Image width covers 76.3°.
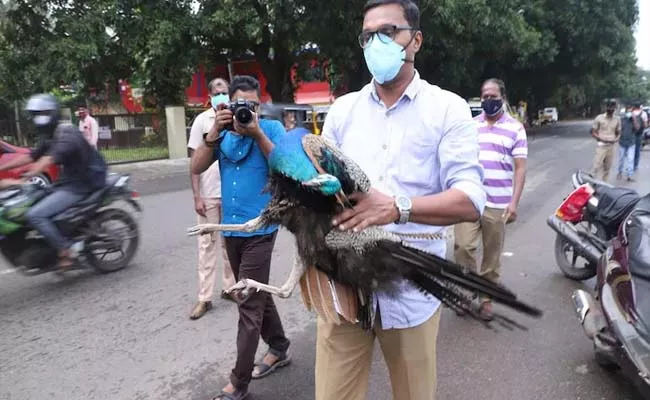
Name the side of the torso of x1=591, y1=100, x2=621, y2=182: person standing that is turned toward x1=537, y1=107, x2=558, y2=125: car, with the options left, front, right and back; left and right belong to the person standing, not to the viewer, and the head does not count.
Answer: back

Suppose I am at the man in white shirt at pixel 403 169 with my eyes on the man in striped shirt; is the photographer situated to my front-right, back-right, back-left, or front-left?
front-left

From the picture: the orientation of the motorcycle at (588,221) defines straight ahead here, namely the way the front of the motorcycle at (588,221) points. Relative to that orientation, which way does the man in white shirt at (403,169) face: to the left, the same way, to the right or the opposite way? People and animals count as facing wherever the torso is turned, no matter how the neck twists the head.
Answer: the opposite way

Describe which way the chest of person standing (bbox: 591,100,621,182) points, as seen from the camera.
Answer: toward the camera

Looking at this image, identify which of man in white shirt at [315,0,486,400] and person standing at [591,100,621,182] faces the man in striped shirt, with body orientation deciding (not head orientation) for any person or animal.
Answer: the person standing

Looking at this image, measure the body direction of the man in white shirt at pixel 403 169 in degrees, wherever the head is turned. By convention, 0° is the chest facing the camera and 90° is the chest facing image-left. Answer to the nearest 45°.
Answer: approximately 45°

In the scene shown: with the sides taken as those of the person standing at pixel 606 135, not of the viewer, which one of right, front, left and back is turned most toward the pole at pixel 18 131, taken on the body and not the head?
right

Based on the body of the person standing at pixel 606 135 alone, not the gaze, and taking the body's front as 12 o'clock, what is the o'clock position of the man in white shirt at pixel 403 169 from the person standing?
The man in white shirt is roughly at 12 o'clock from the person standing.

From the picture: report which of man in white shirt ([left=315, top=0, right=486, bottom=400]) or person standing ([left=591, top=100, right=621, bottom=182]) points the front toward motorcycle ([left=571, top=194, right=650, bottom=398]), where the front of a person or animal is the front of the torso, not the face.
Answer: the person standing

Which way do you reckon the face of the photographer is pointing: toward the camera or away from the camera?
toward the camera

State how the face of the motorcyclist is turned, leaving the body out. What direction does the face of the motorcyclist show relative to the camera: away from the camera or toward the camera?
toward the camera

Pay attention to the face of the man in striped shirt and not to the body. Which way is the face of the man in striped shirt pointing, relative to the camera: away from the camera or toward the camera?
toward the camera

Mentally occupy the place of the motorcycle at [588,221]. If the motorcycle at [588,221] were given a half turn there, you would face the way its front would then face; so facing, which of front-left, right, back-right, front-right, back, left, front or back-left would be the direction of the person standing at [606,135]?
back-right

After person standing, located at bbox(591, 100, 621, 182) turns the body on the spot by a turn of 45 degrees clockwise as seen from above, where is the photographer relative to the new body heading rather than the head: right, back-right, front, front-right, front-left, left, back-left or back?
front-left

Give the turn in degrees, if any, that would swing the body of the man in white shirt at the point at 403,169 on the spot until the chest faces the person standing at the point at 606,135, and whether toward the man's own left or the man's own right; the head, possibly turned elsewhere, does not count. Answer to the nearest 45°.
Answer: approximately 180°
